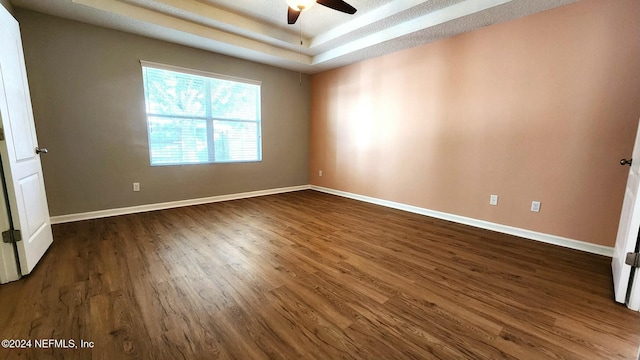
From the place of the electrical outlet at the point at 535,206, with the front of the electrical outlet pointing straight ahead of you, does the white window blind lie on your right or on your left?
on your right

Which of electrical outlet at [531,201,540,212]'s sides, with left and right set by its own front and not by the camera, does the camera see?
front

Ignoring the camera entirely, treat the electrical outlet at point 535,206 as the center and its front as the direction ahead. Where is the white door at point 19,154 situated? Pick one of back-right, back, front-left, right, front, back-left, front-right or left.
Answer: front-right

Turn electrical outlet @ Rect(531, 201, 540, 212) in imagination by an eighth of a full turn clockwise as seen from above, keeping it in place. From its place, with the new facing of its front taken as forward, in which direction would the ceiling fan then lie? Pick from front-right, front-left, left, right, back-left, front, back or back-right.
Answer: front
